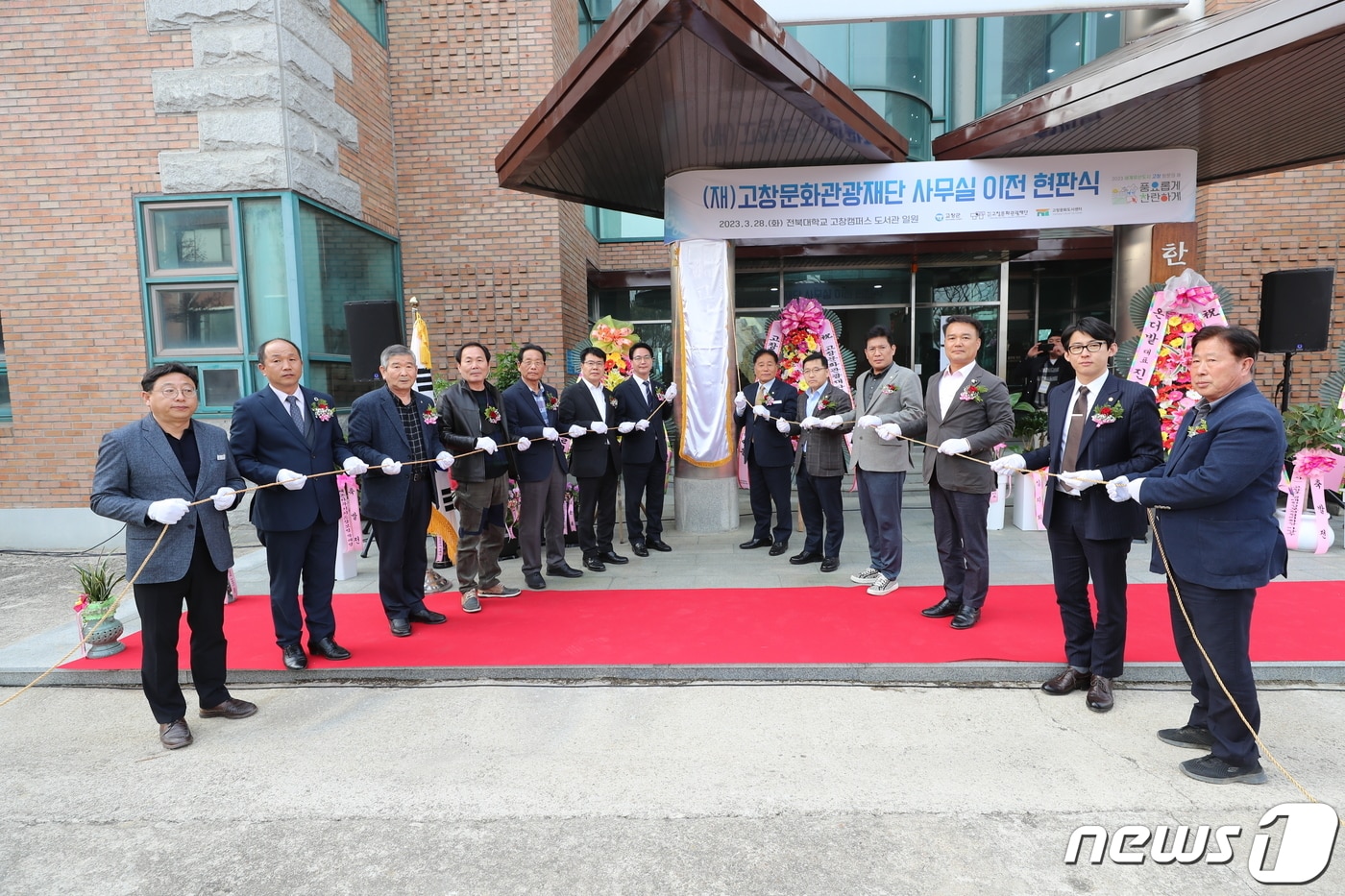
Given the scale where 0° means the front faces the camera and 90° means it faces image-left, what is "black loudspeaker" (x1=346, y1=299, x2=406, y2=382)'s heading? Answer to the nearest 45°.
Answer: approximately 0°

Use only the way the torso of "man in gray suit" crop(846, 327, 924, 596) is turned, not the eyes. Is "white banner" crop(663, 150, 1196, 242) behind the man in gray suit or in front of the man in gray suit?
behind

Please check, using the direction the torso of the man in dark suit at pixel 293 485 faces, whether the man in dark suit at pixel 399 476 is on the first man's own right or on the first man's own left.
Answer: on the first man's own left

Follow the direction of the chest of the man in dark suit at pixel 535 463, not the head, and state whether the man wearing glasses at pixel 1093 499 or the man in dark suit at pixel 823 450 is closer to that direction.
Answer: the man wearing glasses

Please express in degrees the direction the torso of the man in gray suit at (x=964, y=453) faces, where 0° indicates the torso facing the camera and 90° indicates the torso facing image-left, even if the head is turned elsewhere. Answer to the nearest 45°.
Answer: approximately 45°

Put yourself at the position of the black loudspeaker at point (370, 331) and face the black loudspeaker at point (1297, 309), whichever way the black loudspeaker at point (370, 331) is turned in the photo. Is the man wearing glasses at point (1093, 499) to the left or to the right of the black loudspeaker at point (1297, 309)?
right
